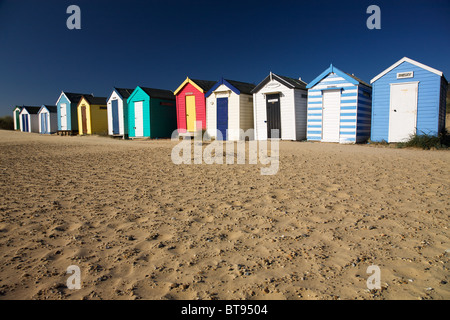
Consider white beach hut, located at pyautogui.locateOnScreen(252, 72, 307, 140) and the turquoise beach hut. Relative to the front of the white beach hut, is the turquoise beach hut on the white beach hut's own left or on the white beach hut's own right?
on the white beach hut's own right

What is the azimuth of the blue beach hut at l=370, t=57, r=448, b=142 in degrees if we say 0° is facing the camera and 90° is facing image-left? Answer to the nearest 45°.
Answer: approximately 0°

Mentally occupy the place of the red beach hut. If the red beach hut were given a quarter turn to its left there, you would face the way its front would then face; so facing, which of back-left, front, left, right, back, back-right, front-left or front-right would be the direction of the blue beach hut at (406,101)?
front

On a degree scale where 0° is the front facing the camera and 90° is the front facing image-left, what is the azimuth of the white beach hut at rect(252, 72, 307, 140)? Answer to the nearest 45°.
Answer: approximately 45°

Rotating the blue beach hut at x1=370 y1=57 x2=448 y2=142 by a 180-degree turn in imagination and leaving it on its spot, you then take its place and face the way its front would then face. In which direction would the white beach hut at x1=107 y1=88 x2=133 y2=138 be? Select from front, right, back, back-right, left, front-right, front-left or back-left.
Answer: left

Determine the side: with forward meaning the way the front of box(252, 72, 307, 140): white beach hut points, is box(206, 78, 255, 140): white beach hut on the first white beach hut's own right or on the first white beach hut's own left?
on the first white beach hut's own right

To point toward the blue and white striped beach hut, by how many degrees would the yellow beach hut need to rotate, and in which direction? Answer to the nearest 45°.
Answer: approximately 90° to its left

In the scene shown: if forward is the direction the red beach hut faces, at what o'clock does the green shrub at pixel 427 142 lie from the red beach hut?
The green shrub is roughly at 9 o'clock from the red beach hut.

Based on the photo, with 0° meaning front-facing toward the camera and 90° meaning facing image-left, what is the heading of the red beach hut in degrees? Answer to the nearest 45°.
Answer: approximately 45°

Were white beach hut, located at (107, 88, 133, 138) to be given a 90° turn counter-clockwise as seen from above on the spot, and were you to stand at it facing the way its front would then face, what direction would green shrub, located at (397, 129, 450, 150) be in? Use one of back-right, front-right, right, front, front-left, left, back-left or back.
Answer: front

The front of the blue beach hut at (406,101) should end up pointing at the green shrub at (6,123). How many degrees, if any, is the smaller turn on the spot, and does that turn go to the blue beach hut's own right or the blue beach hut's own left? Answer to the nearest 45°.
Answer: approximately 90° to the blue beach hut's own right

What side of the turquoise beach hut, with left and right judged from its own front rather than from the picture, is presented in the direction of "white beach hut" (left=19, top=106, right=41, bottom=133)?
right
